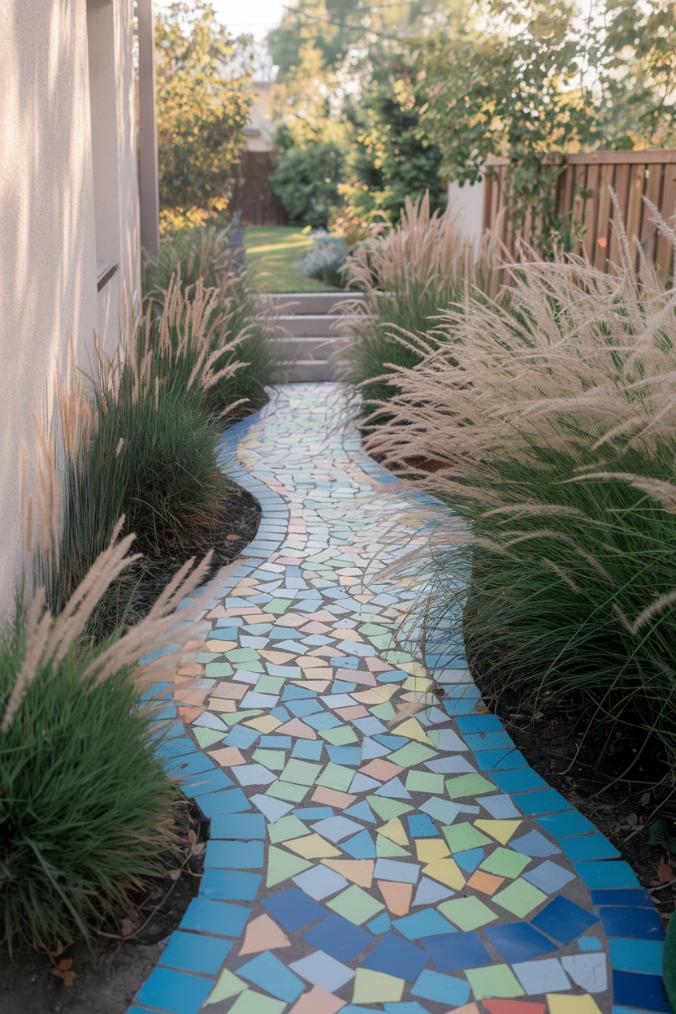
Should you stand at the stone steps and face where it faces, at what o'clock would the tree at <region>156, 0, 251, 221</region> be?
The tree is roughly at 5 o'clock from the stone steps.

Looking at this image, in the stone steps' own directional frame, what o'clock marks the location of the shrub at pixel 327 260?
The shrub is roughly at 6 o'clock from the stone steps.

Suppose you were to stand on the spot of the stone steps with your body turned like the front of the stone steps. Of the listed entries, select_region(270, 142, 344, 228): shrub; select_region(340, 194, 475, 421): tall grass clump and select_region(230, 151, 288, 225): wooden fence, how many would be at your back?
2

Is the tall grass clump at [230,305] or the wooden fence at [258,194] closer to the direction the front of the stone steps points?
the tall grass clump

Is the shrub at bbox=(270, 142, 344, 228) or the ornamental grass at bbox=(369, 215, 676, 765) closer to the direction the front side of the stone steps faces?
the ornamental grass

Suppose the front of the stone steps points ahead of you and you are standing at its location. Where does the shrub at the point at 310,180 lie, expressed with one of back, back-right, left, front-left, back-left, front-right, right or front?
back

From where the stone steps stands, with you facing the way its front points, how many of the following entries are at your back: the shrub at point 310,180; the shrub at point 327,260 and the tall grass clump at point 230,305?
2

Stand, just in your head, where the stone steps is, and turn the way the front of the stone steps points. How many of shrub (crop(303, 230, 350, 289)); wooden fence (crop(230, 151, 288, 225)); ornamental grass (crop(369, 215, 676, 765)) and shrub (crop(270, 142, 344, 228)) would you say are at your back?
3

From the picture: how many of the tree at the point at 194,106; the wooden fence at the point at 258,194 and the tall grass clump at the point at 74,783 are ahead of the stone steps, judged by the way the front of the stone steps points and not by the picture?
1

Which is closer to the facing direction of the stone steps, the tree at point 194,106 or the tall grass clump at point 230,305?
the tall grass clump

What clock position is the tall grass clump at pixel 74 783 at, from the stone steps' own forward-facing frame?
The tall grass clump is roughly at 12 o'clock from the stone steps.

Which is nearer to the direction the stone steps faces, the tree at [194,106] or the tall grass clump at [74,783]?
the tall grass clump

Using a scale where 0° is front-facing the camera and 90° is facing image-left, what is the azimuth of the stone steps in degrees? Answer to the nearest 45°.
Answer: approximately 0°
